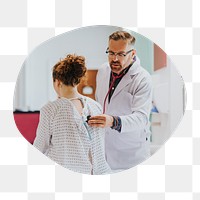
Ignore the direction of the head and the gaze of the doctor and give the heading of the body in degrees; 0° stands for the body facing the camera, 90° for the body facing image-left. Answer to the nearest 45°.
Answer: approximately 45°

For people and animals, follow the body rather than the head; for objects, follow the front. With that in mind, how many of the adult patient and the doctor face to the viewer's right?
0
